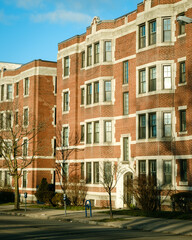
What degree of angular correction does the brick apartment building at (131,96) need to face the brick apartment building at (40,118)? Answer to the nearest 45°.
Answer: approximately 90° to its right

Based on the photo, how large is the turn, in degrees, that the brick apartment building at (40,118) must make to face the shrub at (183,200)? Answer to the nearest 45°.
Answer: approximately 45° to its left

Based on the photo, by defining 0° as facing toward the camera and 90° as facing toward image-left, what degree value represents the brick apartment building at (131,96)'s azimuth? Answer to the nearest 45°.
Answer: approximately 45°
